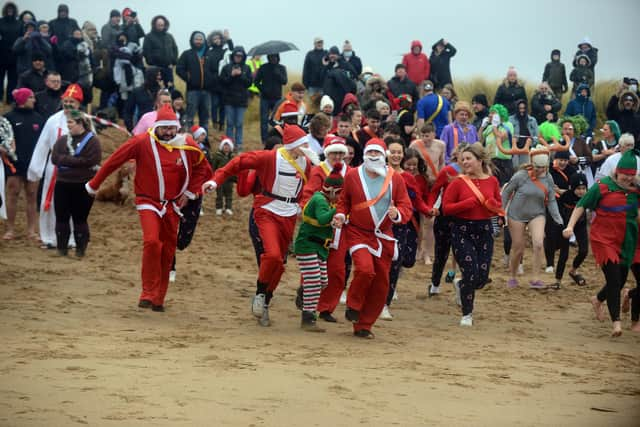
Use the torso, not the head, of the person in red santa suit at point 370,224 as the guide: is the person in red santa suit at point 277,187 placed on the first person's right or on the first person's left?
on the first person's right

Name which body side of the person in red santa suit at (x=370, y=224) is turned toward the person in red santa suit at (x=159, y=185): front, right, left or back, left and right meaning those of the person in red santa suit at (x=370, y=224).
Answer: right

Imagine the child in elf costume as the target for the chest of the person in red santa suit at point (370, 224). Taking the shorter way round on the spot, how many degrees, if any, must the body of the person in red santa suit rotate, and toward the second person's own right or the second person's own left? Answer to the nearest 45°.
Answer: approximately 90° to the second person's own right

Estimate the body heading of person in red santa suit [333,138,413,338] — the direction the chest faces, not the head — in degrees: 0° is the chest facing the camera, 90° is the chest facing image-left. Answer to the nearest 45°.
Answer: approximately 0°
